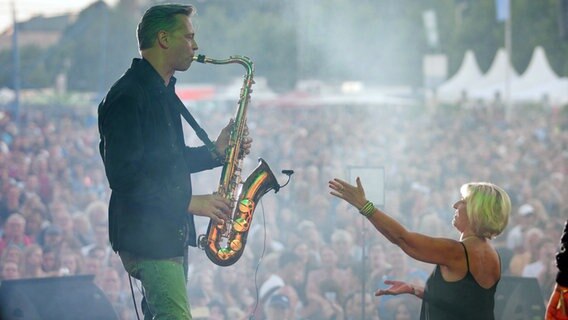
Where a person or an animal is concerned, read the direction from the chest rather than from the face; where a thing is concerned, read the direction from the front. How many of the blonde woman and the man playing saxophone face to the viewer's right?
1

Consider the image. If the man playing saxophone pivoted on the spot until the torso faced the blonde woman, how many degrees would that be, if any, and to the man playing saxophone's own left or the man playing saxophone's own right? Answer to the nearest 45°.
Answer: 0° — they already face them

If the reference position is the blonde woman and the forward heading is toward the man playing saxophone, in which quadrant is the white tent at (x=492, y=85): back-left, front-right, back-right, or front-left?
back-right

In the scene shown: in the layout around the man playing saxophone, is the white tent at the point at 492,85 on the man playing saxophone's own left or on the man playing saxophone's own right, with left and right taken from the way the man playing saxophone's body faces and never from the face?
on the man playing saxophone's own left

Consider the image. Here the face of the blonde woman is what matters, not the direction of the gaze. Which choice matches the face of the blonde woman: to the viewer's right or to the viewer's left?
to the viewer's left

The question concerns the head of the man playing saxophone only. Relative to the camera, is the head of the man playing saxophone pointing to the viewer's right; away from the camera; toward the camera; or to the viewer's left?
to the viewer's right

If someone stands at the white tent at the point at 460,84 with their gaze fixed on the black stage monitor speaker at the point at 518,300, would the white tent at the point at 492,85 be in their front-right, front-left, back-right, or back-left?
front-left

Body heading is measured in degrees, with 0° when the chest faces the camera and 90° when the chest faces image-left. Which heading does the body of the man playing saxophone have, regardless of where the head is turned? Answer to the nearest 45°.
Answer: approximately 270°

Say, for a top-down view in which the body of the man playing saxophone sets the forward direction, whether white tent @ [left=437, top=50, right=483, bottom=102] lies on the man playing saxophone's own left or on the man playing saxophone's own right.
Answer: on the man playing saxophone's own left
